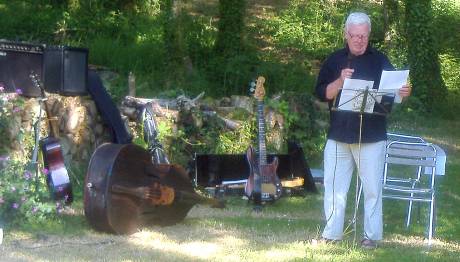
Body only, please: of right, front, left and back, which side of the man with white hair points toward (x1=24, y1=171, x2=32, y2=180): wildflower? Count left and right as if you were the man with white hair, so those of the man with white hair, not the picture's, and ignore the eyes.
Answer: right

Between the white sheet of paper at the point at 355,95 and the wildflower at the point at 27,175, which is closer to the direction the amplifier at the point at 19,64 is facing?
the wildflower

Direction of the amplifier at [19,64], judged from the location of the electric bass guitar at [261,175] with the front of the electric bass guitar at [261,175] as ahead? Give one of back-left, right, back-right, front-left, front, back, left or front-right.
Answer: right

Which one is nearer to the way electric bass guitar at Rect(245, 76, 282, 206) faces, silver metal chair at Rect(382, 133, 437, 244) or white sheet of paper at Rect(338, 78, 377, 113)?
the white sheet of paper

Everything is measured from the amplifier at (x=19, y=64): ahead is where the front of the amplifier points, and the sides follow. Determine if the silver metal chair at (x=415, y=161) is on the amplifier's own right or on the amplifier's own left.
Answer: on the amplifier's own left

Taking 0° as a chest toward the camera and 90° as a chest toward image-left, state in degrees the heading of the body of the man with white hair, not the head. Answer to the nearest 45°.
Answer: approximately 0°

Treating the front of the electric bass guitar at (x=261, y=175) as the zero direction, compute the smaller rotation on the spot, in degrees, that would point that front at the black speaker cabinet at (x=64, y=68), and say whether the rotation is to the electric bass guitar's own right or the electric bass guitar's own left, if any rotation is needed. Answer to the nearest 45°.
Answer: approximately 90° to the electric bass guitar's own right
